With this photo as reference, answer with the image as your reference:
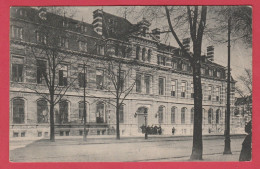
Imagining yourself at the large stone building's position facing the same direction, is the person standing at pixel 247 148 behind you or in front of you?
in front

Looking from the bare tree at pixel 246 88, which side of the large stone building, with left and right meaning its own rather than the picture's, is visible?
left

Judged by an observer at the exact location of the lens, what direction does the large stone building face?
facing the viewer and to the right of the viewer
